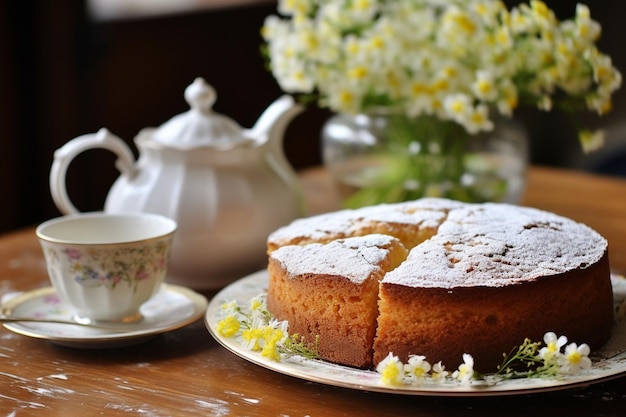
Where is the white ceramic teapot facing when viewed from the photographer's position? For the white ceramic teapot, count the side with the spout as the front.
facing to the right of the viewer

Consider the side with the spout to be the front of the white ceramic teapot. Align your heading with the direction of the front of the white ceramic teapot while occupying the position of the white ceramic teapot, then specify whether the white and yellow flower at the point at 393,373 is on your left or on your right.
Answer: on your right
